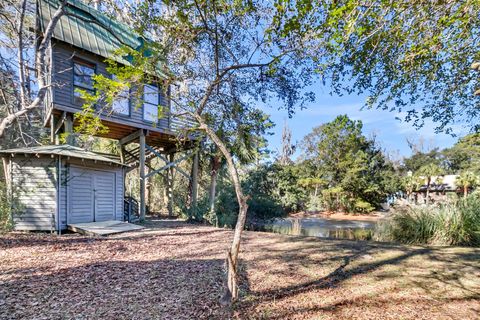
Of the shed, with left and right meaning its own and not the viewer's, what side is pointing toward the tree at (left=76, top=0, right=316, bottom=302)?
front

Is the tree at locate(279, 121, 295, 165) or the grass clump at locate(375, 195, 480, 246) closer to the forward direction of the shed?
the grass clump

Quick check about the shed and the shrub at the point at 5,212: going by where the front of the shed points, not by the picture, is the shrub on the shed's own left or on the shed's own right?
on the shed's own right

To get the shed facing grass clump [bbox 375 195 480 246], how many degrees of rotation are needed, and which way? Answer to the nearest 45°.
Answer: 0° — it already faces it

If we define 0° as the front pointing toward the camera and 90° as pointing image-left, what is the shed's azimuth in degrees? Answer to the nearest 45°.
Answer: approximately 315°

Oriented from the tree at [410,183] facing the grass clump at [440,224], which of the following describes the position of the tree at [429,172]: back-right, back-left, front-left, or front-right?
back-left

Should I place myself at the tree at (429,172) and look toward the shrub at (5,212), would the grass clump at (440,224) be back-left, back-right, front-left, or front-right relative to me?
front-left

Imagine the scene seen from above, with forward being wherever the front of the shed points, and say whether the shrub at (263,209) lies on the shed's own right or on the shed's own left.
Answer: on the shed's own left
